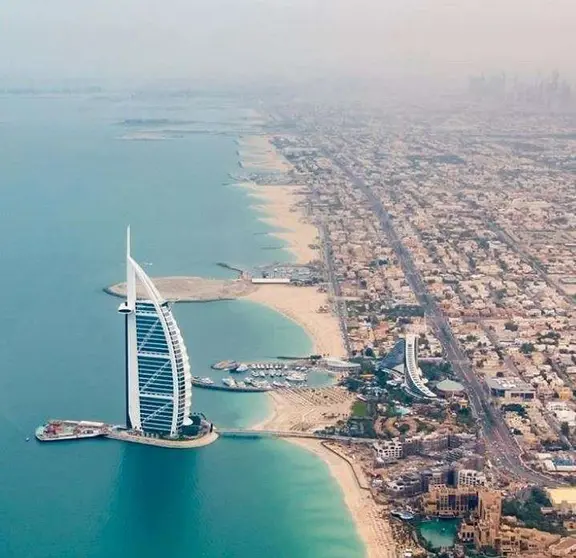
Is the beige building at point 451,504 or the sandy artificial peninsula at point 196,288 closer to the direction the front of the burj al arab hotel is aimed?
the beige building

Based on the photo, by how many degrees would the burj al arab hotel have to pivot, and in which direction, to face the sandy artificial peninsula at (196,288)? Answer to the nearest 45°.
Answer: approximately 90° to its left

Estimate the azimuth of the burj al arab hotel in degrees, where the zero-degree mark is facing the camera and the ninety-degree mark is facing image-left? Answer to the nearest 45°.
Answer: approximately 270°

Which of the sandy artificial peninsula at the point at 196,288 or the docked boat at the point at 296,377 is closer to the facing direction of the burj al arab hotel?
the docked boat

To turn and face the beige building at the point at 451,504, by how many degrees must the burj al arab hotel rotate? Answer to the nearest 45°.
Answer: approximately 45° to its right
